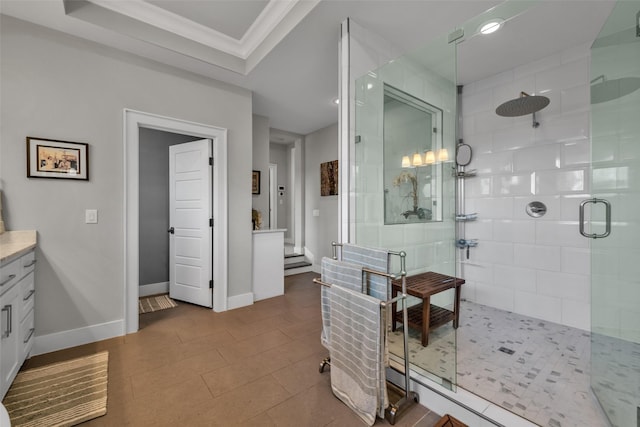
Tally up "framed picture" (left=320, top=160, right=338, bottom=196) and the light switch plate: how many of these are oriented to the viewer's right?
0

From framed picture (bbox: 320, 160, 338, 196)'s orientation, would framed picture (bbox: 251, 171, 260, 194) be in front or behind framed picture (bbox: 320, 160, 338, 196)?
in front

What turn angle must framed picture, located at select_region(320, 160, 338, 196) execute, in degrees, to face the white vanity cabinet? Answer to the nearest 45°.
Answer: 0° — it already faces it

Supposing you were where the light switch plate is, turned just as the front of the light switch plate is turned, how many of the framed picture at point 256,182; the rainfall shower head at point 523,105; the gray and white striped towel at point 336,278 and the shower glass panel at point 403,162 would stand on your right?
0

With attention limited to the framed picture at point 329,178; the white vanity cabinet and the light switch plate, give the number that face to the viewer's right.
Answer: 1

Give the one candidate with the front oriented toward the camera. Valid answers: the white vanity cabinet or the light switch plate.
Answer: the light switch plate

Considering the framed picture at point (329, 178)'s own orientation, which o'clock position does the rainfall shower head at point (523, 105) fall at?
The rainfall shower head is roughly at 9 o'clock from the framed picture.

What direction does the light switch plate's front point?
toward the camera

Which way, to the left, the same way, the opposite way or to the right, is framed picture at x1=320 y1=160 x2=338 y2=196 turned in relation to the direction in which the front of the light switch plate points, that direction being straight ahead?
to the right

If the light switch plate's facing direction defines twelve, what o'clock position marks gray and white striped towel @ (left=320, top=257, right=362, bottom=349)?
The gray and white striped towel is roughly at 11 o'clock from the light switch plate.

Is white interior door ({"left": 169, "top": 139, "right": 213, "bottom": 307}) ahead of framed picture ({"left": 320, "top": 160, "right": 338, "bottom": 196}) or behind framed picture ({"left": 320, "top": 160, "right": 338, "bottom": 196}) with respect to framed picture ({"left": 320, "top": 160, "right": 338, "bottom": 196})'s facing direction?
ahead

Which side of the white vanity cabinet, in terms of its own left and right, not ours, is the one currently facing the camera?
right

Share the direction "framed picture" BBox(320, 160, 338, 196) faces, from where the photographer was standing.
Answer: facing the viewer and to the left of the viewer

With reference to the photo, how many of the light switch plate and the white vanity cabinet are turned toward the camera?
1

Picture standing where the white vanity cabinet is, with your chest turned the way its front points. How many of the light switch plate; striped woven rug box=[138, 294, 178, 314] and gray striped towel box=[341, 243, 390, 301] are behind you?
0

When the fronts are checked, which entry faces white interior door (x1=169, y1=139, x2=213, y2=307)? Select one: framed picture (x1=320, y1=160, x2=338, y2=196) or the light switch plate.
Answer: the framed picture
